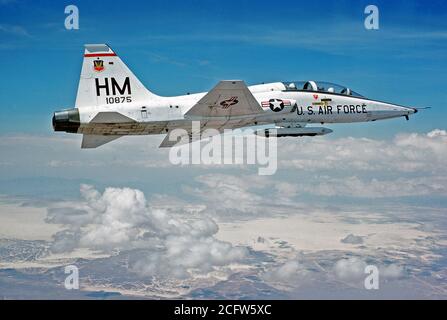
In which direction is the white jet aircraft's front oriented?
to the viewer's right
